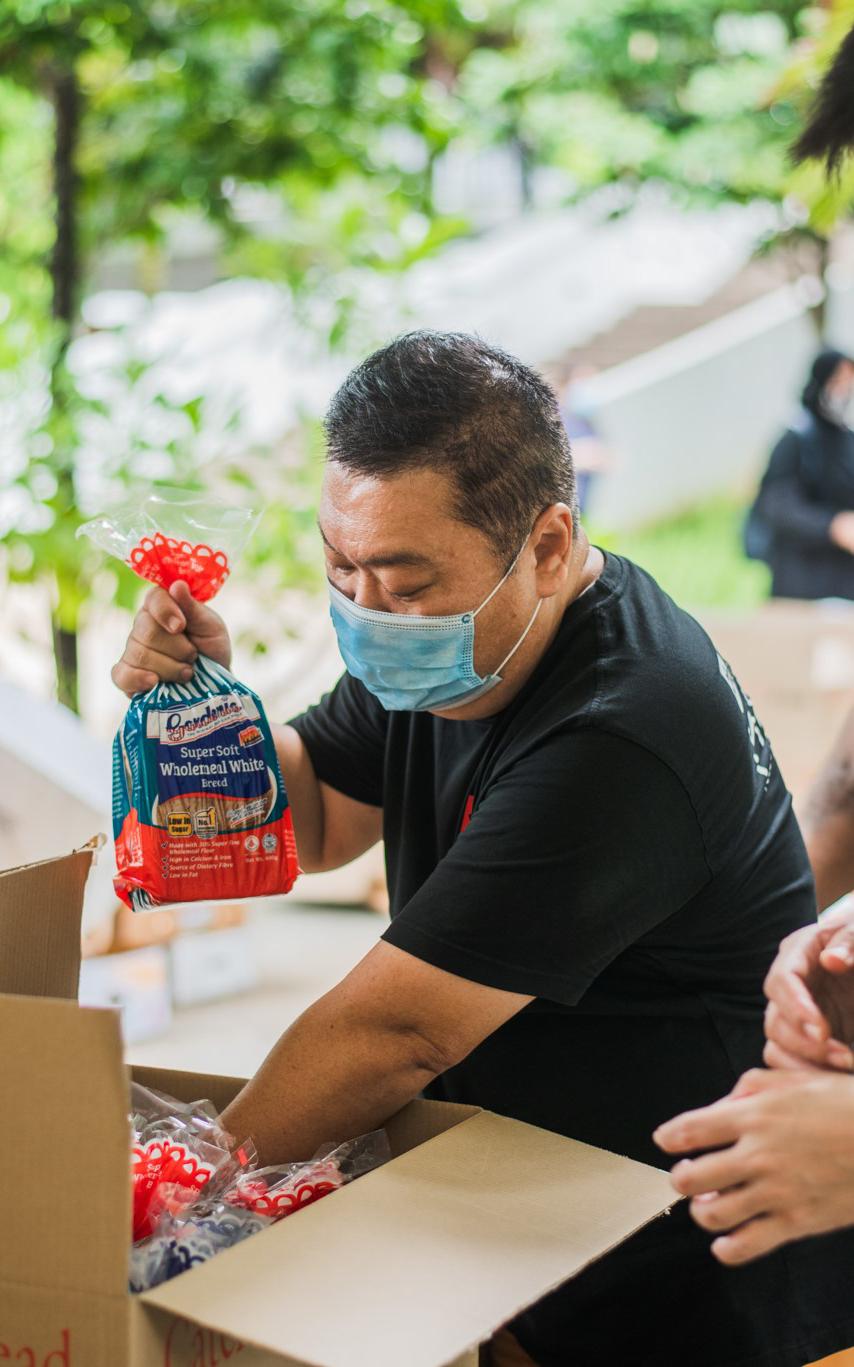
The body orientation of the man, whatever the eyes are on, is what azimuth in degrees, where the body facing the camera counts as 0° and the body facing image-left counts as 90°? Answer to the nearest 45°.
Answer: approximately 45°

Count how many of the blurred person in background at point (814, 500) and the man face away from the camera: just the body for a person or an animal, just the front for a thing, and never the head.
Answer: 0

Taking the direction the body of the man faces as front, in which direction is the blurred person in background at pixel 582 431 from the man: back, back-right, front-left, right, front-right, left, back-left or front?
back-right

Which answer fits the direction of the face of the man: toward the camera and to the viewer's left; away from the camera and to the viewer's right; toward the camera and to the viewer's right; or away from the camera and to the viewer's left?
toward the camera and to the viewer's left
